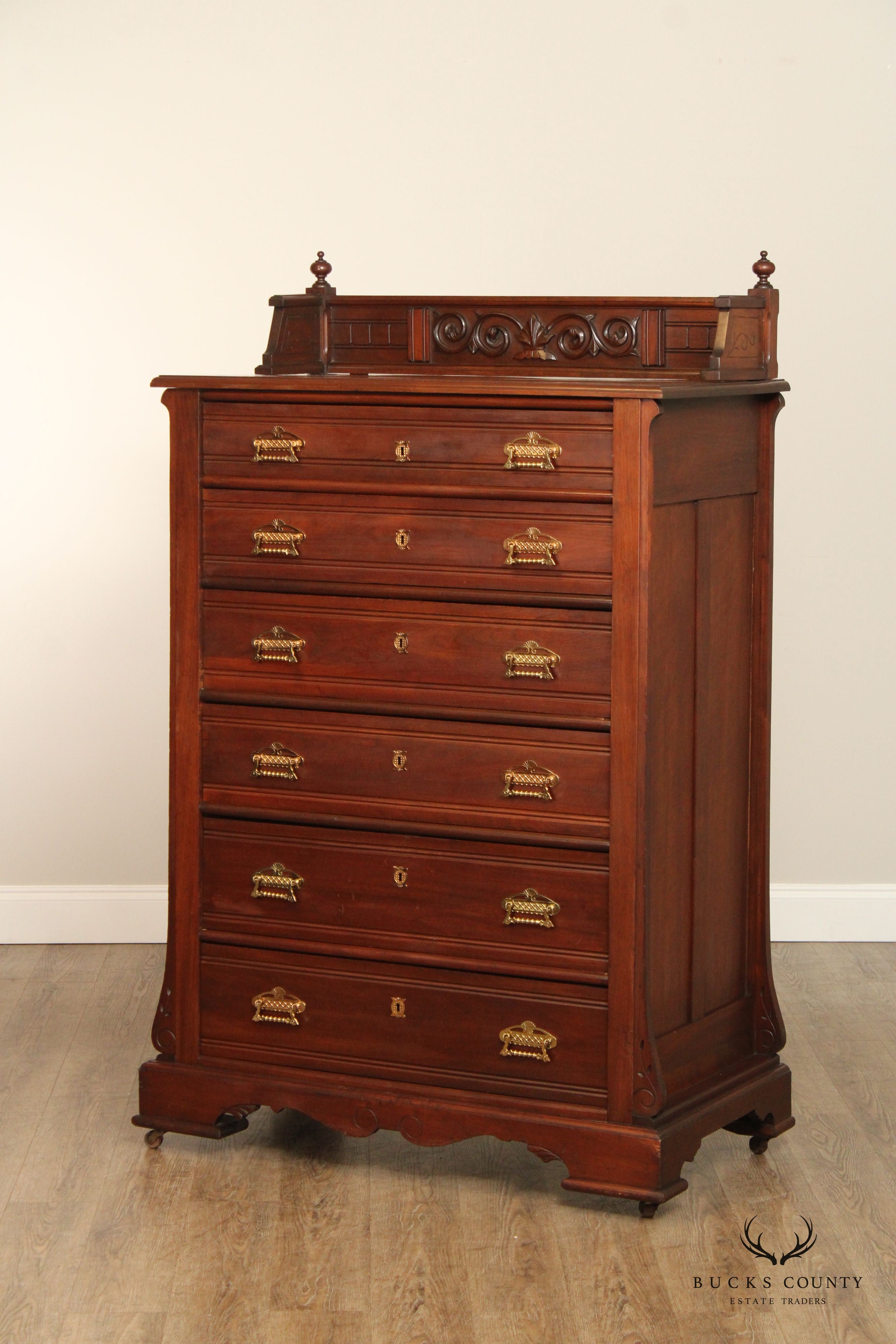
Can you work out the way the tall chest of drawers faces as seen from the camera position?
facing the viewer and to the left of the viewer
